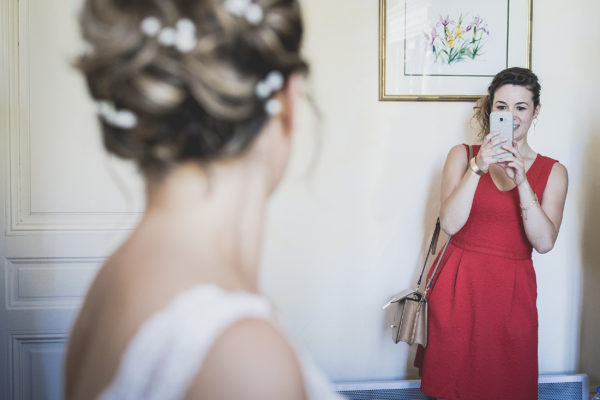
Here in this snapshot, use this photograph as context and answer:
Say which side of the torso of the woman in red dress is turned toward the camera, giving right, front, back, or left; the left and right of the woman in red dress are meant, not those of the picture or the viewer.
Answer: front

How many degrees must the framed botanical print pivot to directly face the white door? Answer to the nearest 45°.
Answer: approximately 45° to its right

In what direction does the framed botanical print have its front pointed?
toward the camera

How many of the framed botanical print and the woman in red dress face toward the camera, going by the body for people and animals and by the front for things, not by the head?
2

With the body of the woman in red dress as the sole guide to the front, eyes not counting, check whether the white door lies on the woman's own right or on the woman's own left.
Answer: on the woman's own right
